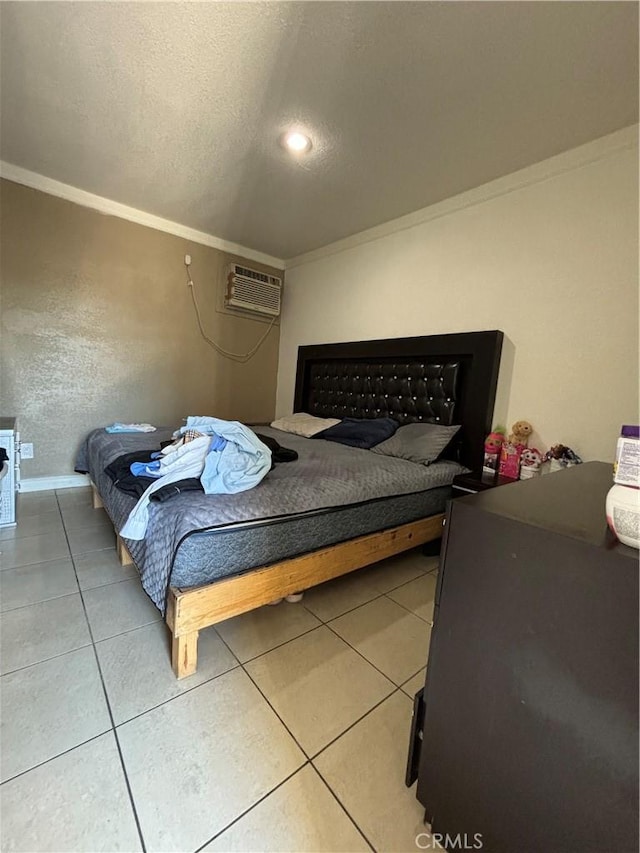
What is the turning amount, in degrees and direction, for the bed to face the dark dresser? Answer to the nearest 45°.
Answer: approximately 45° to its left

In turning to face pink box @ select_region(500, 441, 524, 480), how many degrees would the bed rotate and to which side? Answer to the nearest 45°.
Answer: approximately 135° to its left

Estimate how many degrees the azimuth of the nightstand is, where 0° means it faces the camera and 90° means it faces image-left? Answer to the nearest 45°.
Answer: approximately 45°

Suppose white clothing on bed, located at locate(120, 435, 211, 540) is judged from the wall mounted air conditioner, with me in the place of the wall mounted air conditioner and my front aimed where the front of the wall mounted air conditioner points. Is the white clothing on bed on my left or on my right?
on my right

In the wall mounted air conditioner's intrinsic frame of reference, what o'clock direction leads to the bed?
The bed is roughly at 1 o'clock from the wall mounted air conditioner.

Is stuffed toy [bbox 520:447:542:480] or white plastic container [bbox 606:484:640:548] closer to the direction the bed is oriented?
the white plastic container

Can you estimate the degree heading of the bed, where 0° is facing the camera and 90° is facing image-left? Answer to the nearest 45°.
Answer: approximately 45°

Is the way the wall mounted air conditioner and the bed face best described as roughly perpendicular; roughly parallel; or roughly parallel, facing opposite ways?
roughly perpendicular

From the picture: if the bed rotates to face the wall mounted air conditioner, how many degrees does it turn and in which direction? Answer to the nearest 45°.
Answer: approximately 135° to its right

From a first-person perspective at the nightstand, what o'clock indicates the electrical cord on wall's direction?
The electrical cord on wall is roughly at 2 o'clock from the nightstand.

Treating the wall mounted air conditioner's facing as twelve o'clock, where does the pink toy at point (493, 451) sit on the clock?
The pink toy is roughly at 12 o'clock from the wall mounted air conditioner.

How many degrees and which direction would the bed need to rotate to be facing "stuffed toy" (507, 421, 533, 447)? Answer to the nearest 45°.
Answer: approximately 135° to its left

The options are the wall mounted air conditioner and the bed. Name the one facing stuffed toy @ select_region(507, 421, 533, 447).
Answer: the wall mounted air conditioner
